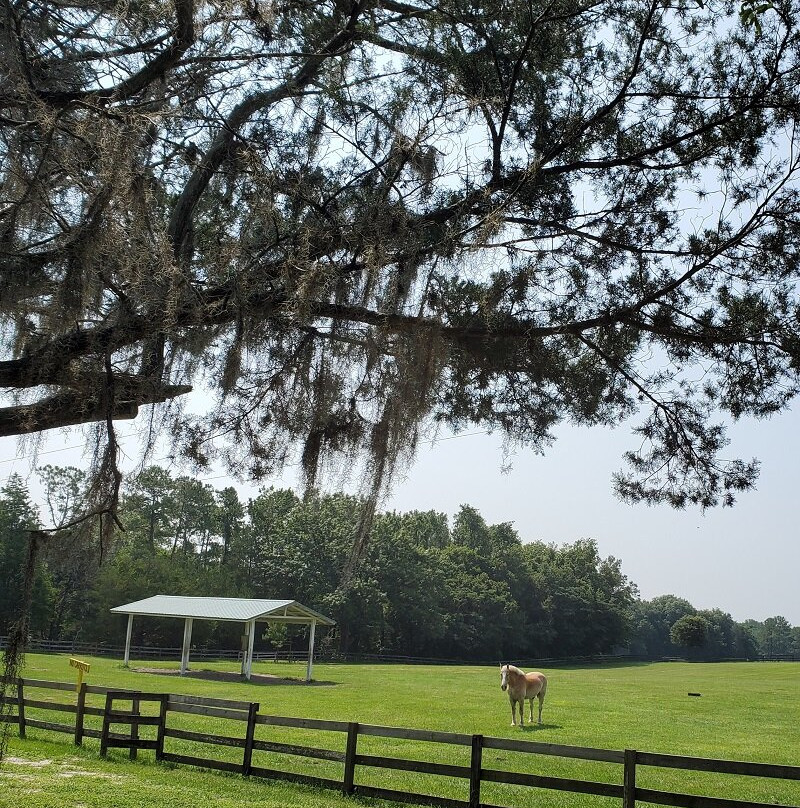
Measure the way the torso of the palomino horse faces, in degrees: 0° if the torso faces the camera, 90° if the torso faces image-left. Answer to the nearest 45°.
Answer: approximately 45°

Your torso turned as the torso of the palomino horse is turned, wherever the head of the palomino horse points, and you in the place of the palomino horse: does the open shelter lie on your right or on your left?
on your right

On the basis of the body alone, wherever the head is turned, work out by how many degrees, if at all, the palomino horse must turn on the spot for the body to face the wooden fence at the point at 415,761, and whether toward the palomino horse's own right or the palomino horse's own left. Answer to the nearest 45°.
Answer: approximately 45° to the palomino horse's own left

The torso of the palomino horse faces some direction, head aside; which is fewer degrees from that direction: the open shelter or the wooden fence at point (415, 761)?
the wooden fence

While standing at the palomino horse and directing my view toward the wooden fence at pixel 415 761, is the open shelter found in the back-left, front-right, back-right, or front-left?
back-right
